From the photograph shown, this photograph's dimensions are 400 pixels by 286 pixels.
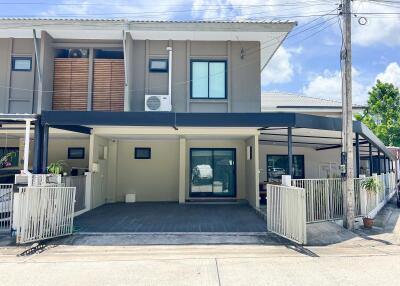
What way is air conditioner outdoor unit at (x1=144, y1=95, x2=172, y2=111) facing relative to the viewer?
toward the camera

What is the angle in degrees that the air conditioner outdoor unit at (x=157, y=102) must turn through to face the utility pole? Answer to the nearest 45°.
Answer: approximately 45° to its left

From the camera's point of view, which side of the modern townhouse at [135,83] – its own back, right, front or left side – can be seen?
front

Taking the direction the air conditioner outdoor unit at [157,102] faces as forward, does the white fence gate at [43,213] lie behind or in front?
in front

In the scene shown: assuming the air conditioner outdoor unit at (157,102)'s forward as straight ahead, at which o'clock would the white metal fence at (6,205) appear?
The white metal fence is roughly at 2 o'clock from the air conditioner outdoor unit.

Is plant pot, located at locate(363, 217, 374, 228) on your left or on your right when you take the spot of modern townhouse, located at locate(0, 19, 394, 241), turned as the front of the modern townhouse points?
on your left

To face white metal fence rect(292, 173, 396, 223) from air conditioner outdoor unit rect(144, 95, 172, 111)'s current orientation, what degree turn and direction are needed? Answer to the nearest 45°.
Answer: approximately 45° to its left
